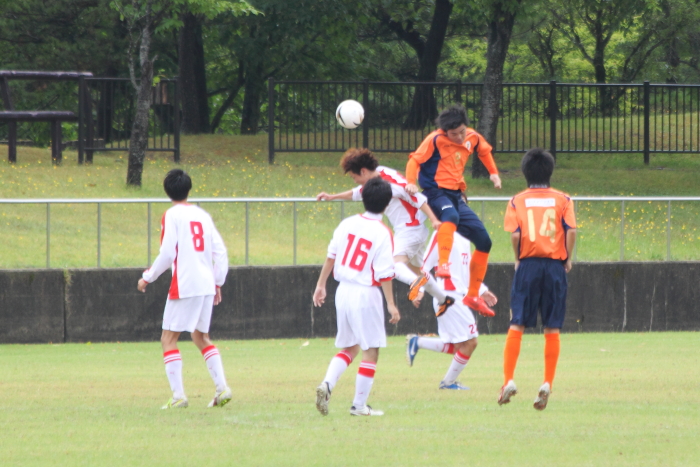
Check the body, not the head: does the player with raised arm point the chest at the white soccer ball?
no

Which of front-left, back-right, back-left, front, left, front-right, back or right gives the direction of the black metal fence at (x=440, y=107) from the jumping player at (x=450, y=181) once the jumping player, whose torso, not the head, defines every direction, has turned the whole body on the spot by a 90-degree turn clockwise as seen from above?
back-right

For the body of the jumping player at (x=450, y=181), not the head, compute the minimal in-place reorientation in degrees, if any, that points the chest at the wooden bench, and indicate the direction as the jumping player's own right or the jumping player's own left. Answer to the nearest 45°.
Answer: approximately 180°

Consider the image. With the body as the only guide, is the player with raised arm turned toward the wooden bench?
no

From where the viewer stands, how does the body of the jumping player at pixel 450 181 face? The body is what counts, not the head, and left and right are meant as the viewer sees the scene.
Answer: facing the viewer and to the right of the viewer
